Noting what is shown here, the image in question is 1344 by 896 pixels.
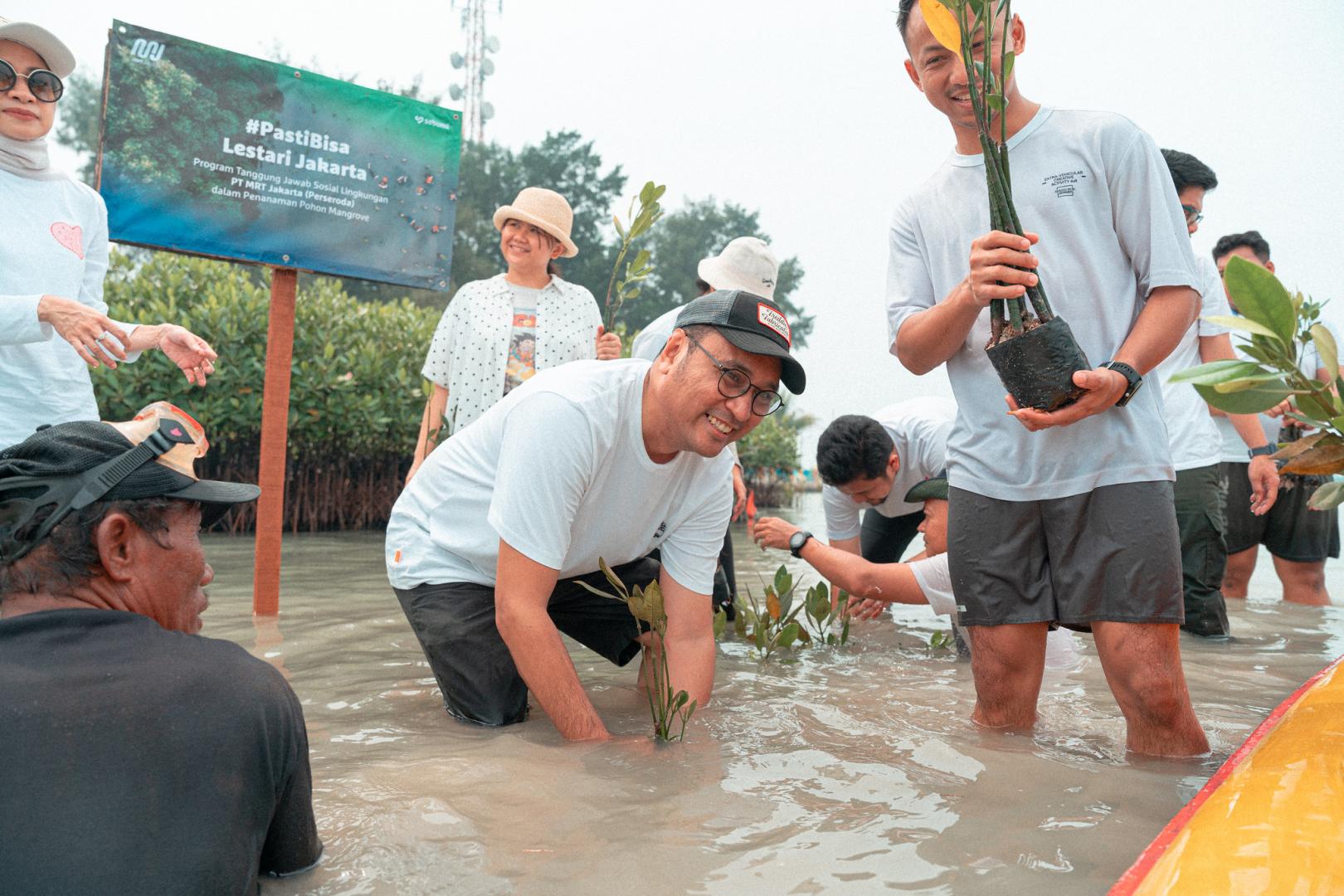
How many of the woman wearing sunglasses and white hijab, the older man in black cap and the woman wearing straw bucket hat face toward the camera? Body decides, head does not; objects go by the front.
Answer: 2

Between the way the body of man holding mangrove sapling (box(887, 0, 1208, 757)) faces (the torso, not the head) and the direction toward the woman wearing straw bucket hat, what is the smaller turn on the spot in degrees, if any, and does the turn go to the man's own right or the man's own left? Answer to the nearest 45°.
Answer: approximately 135° to the man's own right

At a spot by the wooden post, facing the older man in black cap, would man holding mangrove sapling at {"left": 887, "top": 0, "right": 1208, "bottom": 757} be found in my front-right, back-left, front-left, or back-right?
front-left

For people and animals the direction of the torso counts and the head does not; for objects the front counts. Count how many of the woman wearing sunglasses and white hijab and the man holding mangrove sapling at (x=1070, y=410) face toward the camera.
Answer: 2

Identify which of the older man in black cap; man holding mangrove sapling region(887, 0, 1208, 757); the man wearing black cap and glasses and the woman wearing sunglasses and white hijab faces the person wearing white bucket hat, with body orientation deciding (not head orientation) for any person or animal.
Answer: the older man in black cap

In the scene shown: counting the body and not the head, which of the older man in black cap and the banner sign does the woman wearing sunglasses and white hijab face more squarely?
the older man in black cap

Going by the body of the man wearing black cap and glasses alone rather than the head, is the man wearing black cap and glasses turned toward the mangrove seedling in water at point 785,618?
no

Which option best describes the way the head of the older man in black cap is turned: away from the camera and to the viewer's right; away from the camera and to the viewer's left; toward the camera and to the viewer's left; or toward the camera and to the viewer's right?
away from the camera and to the viewer's right

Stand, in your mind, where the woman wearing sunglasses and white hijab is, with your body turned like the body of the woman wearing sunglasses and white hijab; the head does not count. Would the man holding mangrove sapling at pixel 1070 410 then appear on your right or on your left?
on your left

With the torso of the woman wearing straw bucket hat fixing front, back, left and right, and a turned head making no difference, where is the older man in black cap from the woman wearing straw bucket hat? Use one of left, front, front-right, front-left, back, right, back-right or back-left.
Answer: front

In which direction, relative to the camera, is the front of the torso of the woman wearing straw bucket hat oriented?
toward the camera

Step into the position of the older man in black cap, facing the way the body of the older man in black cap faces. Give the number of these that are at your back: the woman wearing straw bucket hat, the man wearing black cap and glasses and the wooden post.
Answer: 0

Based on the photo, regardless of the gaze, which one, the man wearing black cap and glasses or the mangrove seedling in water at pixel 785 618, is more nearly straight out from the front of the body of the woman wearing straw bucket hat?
the man wearing black cap and glasses

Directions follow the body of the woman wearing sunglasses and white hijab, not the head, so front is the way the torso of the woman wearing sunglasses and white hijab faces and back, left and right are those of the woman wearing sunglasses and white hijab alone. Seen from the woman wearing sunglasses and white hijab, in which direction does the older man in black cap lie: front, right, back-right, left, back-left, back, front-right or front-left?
front

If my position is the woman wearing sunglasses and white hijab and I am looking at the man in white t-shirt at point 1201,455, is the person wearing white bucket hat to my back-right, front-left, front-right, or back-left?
front-left

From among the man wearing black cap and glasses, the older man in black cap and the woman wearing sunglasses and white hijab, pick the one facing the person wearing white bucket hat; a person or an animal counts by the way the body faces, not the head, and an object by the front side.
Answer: the older man in black cap

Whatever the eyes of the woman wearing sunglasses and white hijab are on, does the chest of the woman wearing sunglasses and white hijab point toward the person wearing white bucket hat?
no

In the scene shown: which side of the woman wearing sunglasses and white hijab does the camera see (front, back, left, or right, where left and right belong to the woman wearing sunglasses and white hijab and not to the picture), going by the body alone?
front

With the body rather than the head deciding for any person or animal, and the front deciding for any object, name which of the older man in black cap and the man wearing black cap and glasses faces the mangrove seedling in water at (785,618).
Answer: the older man in black cap

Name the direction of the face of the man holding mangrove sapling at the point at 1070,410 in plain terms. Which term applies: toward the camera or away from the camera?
toward the camera

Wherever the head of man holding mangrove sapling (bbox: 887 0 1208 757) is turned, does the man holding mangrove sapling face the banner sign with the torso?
no
